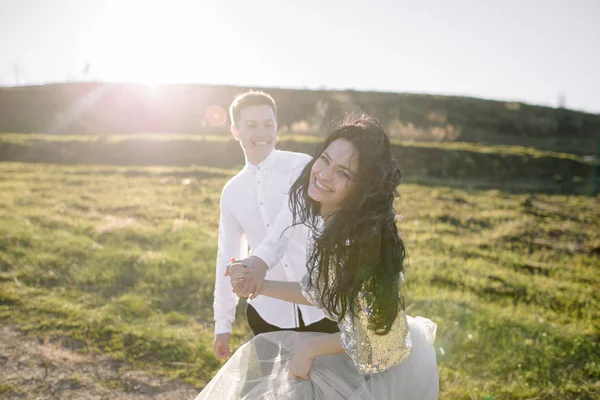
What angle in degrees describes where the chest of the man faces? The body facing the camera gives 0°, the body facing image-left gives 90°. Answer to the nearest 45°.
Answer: approximately 0°

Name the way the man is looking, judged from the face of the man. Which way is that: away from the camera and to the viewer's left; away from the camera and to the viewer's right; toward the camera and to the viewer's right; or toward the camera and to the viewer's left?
toward the camera and to the viewer's right

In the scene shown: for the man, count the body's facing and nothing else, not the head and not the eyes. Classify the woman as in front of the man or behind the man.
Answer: in front
